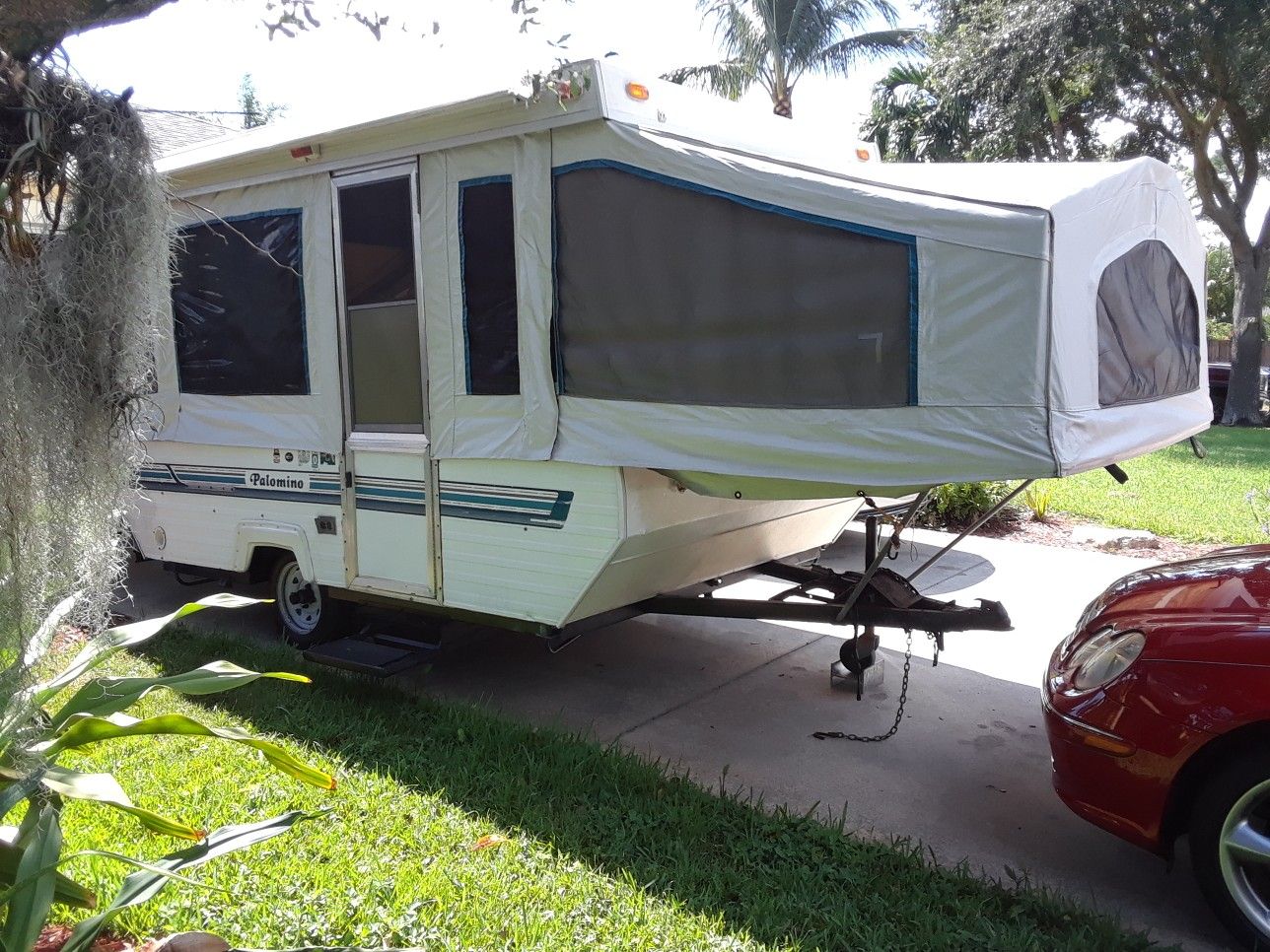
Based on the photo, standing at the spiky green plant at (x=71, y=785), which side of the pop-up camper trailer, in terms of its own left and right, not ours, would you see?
right

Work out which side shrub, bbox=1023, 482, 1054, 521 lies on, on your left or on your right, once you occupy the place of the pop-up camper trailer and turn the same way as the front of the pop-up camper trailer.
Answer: on your left

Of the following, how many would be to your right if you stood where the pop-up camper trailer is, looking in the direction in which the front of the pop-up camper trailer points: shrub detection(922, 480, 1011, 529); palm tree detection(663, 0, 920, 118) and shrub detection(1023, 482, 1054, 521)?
0

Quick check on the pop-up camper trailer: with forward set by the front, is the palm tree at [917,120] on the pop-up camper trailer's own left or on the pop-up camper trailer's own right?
on the pop-up camper trailer's own left

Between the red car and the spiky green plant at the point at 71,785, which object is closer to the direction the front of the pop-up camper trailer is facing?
the red car

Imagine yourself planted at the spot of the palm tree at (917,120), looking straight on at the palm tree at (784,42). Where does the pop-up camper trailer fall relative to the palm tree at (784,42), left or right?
left

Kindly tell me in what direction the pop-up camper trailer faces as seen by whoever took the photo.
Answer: facing the viewer and to the right of the viewer

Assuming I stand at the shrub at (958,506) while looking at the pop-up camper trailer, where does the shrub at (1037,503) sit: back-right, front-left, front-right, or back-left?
back-left

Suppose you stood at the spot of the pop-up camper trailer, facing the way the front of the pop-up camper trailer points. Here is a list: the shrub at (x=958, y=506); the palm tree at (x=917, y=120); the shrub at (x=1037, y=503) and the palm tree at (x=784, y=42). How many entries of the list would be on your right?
0

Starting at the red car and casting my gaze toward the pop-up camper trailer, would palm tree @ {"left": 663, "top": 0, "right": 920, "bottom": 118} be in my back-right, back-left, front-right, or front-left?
front-right
